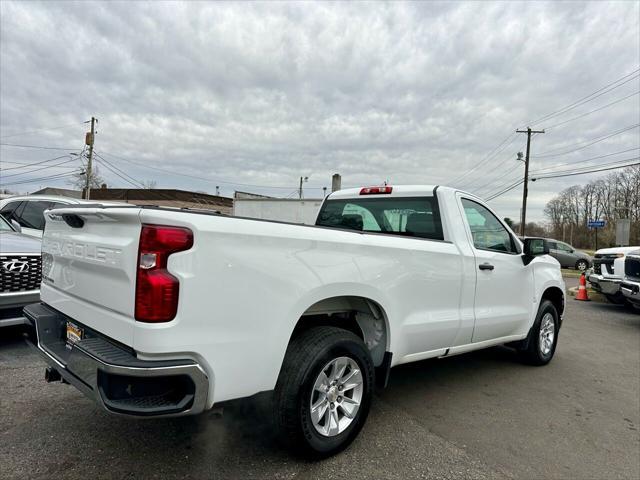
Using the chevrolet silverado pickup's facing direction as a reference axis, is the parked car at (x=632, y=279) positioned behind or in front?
in front

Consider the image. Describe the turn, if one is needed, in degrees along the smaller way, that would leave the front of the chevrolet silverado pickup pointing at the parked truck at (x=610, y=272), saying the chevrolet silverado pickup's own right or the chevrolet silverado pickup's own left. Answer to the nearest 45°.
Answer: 0° — it already faces it

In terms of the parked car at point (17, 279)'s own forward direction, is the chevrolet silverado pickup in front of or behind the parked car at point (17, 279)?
in front

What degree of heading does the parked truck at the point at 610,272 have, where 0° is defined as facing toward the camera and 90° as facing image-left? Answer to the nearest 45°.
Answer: approximately 45°

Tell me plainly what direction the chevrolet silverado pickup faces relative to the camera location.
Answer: facing away from the viewer and to the right of the viewer

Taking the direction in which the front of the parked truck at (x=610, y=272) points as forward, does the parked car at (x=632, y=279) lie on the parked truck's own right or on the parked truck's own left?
on the parked truck's own left

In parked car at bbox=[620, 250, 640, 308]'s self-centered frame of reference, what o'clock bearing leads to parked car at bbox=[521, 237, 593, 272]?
parked car at bbox=[521, 237, 593, 272] is roughly at 4 o'clock from parked car at bbox=[620, 250, 640, 308].
